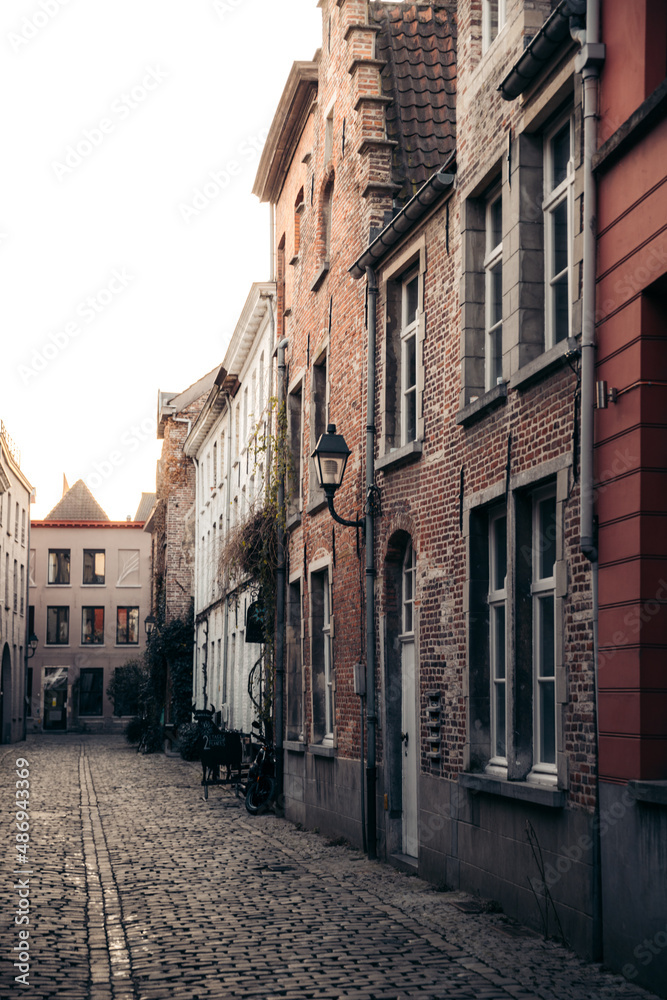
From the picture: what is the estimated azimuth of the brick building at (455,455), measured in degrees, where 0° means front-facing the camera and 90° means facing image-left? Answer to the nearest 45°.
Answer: approximately 45°
